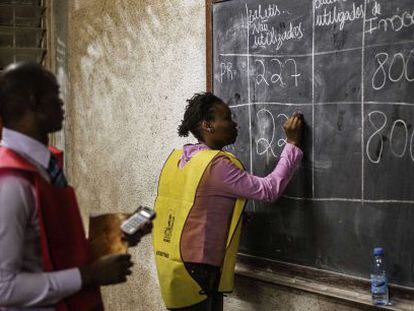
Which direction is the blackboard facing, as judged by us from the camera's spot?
facing the viewer and to the left of the viewer

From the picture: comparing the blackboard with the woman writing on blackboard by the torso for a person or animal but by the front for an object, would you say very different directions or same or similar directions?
very different directions

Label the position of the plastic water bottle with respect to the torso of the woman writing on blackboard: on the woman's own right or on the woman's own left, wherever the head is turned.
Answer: on the woman's own right
